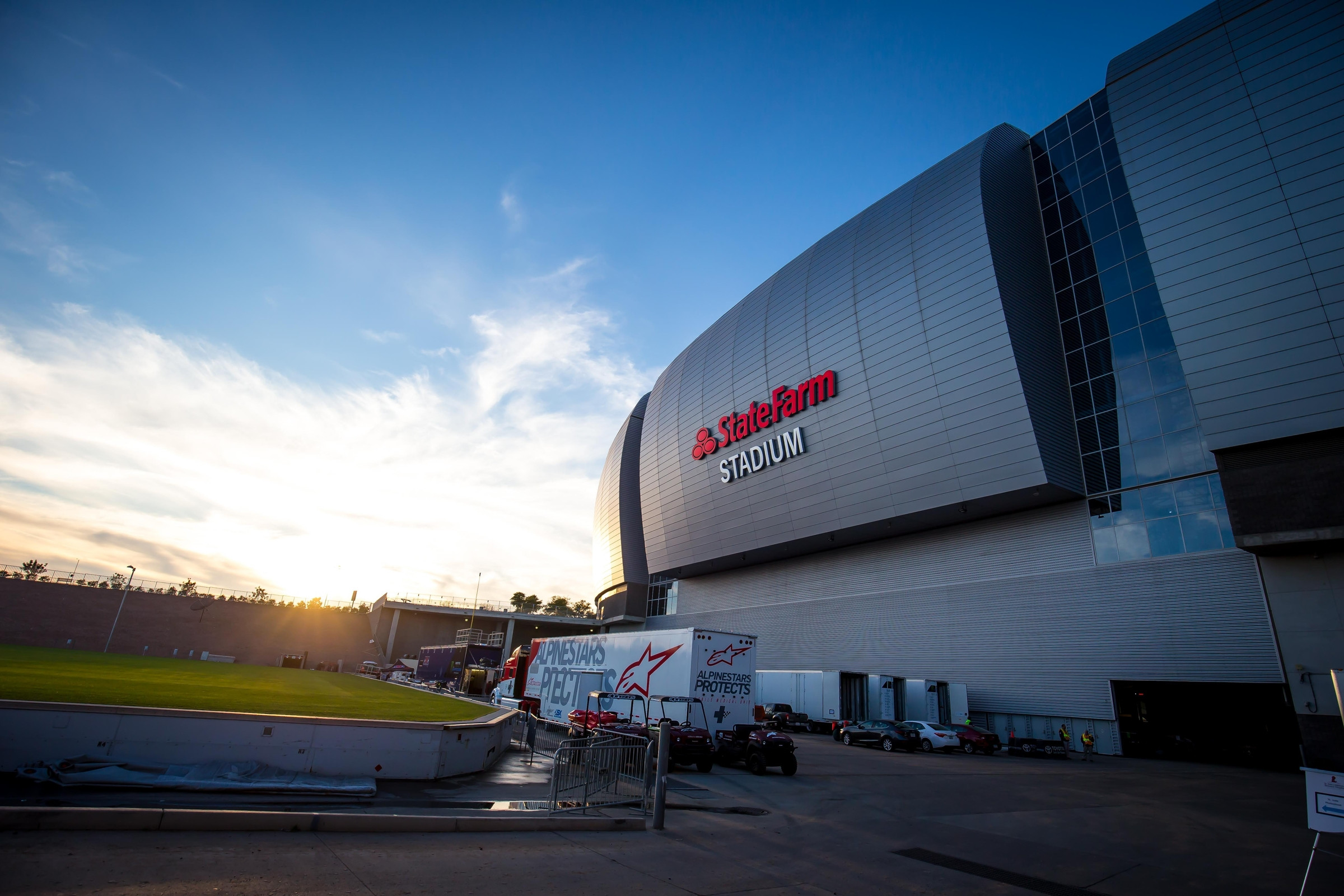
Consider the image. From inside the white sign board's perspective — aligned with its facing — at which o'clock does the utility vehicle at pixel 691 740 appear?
The utility vehicle is roughly at 2 o'clock from the white sign board.

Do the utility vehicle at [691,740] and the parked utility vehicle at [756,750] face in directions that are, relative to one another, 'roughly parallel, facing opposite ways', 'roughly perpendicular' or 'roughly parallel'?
roughly parallel

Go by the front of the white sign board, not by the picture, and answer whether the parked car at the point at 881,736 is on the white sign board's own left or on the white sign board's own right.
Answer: on the white sign board's own right

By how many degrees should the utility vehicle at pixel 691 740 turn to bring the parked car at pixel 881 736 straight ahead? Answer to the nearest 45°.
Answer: approximately 90° to its left

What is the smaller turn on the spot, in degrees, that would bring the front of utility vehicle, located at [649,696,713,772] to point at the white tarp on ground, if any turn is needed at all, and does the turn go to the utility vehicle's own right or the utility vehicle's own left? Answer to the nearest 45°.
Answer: approximately 90° to the utility vehicle's own right

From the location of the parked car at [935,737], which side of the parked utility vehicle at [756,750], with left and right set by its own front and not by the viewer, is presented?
left

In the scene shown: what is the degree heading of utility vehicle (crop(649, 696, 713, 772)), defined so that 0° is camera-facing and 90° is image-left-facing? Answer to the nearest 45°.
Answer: approximately 315°

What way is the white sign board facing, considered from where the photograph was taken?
facing the viewer and to the left of the viewer

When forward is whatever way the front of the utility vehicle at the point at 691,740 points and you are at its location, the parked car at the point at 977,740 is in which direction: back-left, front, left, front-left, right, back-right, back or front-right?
left

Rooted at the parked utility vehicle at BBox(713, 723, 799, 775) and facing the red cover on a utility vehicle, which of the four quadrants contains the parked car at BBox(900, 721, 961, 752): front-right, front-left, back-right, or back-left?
back-right

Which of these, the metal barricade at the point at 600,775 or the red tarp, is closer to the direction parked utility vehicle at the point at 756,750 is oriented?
the metal barricade

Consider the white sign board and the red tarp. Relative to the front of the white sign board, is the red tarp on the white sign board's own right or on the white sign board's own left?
on the white sign board's own right

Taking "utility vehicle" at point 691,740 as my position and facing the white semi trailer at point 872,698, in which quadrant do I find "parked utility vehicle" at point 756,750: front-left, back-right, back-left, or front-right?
front-right
